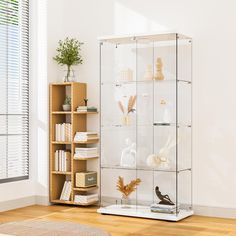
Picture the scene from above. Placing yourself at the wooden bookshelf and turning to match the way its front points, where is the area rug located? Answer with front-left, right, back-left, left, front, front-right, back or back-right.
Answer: front-left

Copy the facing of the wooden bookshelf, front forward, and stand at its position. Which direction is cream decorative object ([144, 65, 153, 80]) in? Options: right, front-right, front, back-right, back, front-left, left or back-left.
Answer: left

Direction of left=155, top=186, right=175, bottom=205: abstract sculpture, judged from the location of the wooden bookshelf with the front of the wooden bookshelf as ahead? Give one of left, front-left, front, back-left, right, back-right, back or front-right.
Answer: left

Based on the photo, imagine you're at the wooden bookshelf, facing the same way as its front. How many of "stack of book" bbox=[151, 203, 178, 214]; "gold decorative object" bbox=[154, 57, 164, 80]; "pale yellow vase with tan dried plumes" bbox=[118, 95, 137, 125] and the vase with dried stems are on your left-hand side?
4

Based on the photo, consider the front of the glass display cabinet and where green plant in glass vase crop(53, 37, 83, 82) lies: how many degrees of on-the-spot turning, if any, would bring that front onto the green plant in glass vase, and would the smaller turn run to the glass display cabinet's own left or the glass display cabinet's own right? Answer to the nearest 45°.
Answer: approximately 90° to the glass display cabinet's own right

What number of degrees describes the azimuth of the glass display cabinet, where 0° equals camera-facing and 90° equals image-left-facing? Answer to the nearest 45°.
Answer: approximately 45°

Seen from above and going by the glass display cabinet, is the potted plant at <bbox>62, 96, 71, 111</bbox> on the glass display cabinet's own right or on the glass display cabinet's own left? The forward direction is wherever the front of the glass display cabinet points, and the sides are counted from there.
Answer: on the glass display cabinet's own right

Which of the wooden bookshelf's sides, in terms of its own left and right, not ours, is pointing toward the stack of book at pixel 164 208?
left

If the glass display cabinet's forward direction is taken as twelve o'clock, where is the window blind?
The window blind is roughly at 2 o'clock from the glass display cabinet.

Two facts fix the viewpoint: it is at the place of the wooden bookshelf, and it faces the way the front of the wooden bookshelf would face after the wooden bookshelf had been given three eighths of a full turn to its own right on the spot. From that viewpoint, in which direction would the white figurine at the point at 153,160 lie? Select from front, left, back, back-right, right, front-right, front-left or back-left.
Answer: back-right

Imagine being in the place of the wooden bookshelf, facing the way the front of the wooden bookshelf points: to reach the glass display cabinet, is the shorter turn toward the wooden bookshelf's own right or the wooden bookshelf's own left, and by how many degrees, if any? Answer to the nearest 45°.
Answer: approximately 90° to the wooden bookshelf's own left

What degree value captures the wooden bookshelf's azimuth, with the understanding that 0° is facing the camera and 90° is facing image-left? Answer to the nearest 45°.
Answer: approximately 45°
